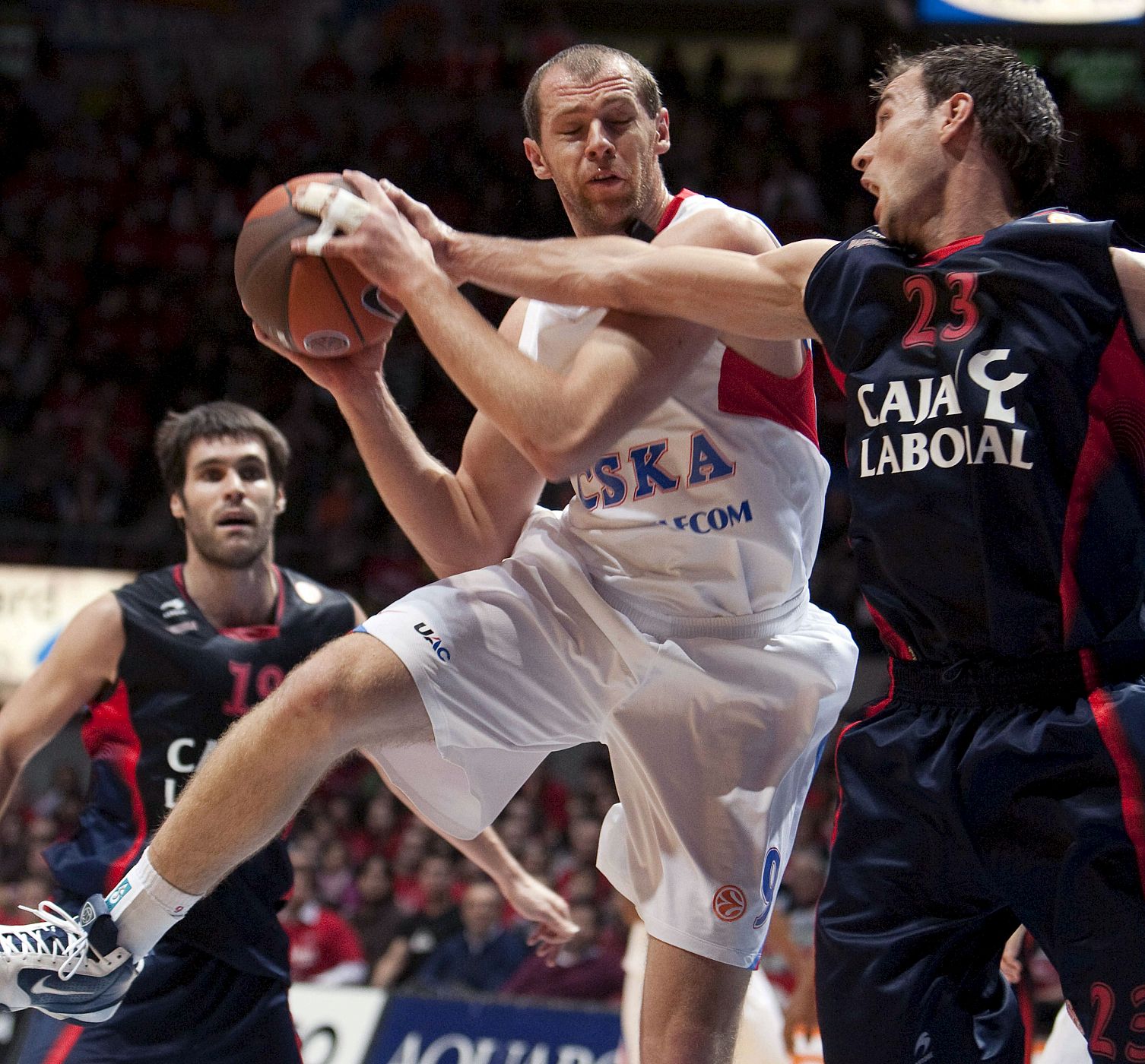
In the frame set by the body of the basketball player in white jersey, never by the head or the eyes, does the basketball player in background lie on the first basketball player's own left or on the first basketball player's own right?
on the first basketball player's own right

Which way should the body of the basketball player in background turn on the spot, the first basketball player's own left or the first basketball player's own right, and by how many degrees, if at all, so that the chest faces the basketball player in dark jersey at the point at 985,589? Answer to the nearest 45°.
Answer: approximately 45° to the first basketball player's own left

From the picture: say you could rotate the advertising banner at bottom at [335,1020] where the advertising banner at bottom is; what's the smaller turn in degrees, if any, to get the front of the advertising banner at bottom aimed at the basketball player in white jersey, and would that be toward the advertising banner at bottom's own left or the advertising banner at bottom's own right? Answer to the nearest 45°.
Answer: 0° — it already faces them

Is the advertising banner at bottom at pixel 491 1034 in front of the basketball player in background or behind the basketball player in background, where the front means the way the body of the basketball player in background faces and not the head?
behind

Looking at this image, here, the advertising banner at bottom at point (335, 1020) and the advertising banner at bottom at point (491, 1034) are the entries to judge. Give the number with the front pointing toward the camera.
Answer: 2

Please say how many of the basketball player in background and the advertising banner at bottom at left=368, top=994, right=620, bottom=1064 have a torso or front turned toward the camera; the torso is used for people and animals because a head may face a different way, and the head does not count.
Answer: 2

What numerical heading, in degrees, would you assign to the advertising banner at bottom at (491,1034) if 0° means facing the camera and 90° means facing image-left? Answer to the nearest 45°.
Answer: approximately 0°
